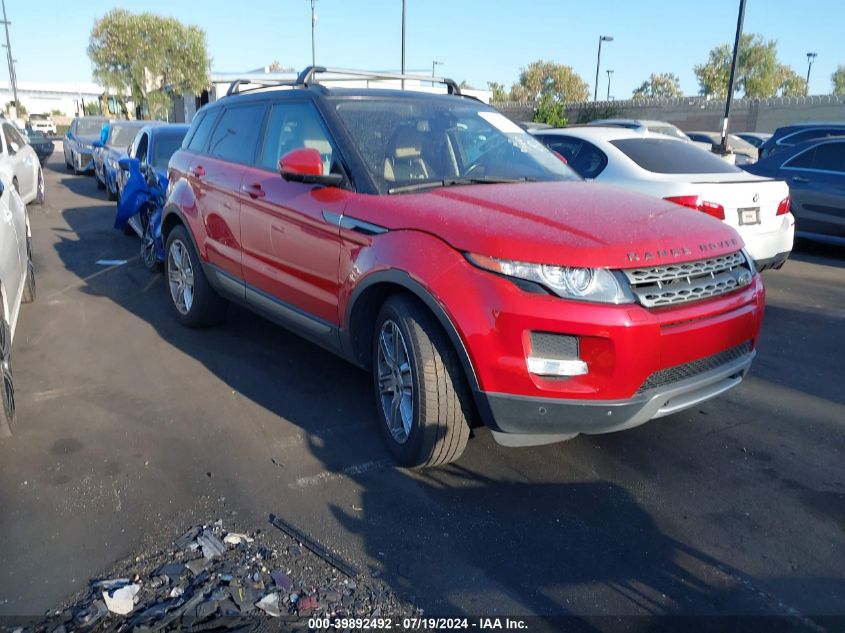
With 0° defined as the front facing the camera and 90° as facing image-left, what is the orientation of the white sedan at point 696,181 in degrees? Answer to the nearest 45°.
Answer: approximately 135°

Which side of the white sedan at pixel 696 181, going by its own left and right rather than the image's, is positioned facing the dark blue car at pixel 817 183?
right

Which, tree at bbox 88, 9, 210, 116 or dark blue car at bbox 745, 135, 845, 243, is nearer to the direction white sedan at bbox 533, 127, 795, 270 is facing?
the tree

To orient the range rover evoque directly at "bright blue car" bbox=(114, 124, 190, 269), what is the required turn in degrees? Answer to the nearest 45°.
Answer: approximately 180°

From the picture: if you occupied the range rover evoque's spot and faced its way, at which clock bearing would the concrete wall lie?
The concrete wall is roughly at 8 o'clock from the range rover evoque.

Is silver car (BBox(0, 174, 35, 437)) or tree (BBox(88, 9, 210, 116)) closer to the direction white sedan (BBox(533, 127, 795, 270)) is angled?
the tree

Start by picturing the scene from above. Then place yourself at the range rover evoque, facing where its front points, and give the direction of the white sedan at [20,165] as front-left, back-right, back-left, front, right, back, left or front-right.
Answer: back

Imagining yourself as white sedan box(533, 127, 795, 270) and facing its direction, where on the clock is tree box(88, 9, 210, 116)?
The tree is roughly at 12 o'clock from the white sedan.

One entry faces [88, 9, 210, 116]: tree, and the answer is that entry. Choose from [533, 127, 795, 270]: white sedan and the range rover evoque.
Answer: the white sedan

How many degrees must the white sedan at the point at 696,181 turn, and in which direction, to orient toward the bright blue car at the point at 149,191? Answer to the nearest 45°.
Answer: approximately 45° to its left

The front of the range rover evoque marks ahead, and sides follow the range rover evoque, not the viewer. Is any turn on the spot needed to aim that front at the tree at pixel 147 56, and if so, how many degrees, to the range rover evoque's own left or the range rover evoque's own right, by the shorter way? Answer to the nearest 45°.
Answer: approximately 180°

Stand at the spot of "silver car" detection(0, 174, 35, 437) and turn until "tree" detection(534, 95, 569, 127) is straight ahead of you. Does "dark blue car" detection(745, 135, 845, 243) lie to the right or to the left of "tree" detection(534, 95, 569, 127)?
right

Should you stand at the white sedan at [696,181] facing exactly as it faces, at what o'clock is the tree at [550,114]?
The tree is roughly at 1 o'clock from the white sedan.

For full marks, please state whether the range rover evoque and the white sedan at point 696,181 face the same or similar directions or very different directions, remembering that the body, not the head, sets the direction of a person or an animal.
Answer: very different directions
